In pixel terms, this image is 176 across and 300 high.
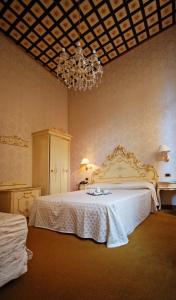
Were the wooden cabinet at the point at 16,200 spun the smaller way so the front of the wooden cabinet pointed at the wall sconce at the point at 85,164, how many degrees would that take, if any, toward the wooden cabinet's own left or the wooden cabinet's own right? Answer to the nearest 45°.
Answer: approximately 90° to the wooden cabinet's own left

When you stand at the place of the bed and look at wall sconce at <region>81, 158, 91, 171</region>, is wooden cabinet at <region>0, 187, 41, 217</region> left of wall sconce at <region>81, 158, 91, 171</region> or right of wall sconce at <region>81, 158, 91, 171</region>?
left

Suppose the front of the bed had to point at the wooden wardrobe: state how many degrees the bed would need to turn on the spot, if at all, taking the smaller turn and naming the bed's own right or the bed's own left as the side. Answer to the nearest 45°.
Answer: approximately 90° to the bed's own right

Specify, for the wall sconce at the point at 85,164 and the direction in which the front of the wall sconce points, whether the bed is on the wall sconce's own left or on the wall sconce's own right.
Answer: on the wall sconce's own left

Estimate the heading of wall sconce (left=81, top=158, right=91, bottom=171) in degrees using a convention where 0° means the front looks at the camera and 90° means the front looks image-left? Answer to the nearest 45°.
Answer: approximately 45°

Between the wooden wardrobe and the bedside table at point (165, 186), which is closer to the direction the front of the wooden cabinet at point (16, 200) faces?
the bedside table

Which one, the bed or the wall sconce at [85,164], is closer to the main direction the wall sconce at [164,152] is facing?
the bed

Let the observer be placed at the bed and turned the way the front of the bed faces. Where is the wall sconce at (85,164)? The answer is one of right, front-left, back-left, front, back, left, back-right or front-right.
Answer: back-right

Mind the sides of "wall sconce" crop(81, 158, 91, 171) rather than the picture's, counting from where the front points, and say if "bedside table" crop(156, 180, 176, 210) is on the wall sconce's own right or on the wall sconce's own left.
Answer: on the wall sconce's own left

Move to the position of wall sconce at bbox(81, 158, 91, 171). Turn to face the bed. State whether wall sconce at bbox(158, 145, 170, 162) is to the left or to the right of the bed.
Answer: left
